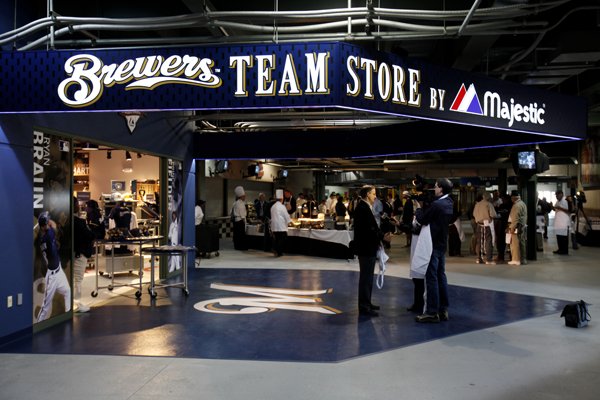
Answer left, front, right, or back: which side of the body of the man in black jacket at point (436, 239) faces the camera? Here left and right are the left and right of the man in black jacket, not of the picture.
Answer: left

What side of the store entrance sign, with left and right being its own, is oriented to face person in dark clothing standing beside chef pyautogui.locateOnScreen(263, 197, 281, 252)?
back

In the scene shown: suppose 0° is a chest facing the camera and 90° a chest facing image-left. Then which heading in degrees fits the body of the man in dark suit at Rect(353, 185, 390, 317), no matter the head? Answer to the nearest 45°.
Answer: approximately 270°

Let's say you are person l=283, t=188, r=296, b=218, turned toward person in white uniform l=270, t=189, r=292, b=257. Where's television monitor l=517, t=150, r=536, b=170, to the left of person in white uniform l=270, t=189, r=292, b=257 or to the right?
left

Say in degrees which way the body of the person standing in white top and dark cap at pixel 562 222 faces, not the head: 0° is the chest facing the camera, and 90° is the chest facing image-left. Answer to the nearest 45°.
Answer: approximately 45°

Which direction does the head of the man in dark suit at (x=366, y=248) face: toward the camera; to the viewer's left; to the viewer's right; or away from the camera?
to the viewer's right

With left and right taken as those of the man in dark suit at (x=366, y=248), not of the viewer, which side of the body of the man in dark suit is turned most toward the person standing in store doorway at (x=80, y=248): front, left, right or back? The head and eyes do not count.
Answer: back

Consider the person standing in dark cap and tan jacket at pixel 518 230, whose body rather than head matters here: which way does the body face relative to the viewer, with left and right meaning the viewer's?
facing to the left of the viewer

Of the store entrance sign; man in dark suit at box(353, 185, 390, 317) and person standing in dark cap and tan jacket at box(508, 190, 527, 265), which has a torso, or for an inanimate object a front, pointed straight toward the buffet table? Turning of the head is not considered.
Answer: the person standing in dark cap and tan jacket
